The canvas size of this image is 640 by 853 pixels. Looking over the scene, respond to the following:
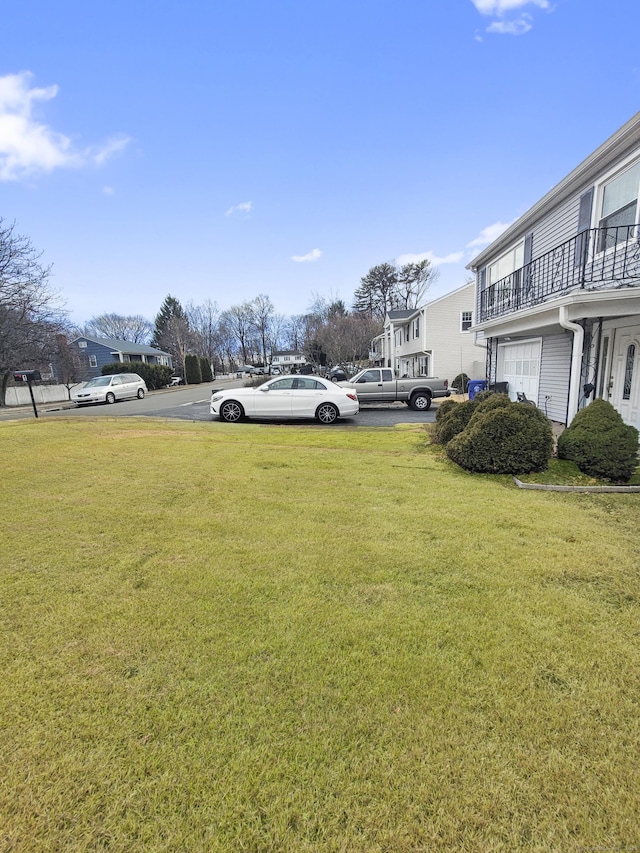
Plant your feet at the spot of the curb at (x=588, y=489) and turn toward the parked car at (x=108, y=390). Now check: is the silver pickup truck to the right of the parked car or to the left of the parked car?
right

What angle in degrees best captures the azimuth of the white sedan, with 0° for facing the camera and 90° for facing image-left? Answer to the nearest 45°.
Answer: approximately 90°

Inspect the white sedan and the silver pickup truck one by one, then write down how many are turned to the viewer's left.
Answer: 2

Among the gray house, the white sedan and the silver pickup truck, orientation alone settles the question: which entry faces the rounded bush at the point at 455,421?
the gray house

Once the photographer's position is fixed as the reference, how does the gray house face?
facing the viewer and to the left of the viewer

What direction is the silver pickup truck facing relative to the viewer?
to the viewer's left

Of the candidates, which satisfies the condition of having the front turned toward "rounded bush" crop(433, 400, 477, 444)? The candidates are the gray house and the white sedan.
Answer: the gray house

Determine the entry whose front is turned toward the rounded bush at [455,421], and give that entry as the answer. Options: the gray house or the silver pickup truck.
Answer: the gray house

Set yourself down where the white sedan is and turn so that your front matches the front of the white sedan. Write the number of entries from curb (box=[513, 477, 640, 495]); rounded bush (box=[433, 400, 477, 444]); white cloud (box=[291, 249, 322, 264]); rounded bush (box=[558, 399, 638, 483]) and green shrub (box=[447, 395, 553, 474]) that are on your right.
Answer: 1
